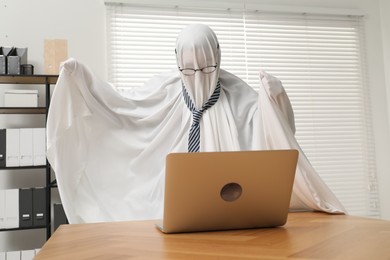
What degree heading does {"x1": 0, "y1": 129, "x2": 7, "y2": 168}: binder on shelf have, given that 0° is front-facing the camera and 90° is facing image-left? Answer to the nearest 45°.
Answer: approximately 0°

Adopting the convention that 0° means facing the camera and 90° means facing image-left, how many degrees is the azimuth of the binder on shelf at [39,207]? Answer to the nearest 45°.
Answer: approximately 0°

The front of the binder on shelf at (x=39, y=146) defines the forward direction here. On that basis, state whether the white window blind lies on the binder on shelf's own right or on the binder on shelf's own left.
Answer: on the binder on shelf's own left

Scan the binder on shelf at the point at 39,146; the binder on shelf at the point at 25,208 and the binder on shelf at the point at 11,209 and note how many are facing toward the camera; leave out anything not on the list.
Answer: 3

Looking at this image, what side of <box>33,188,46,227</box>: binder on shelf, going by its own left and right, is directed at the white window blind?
left
